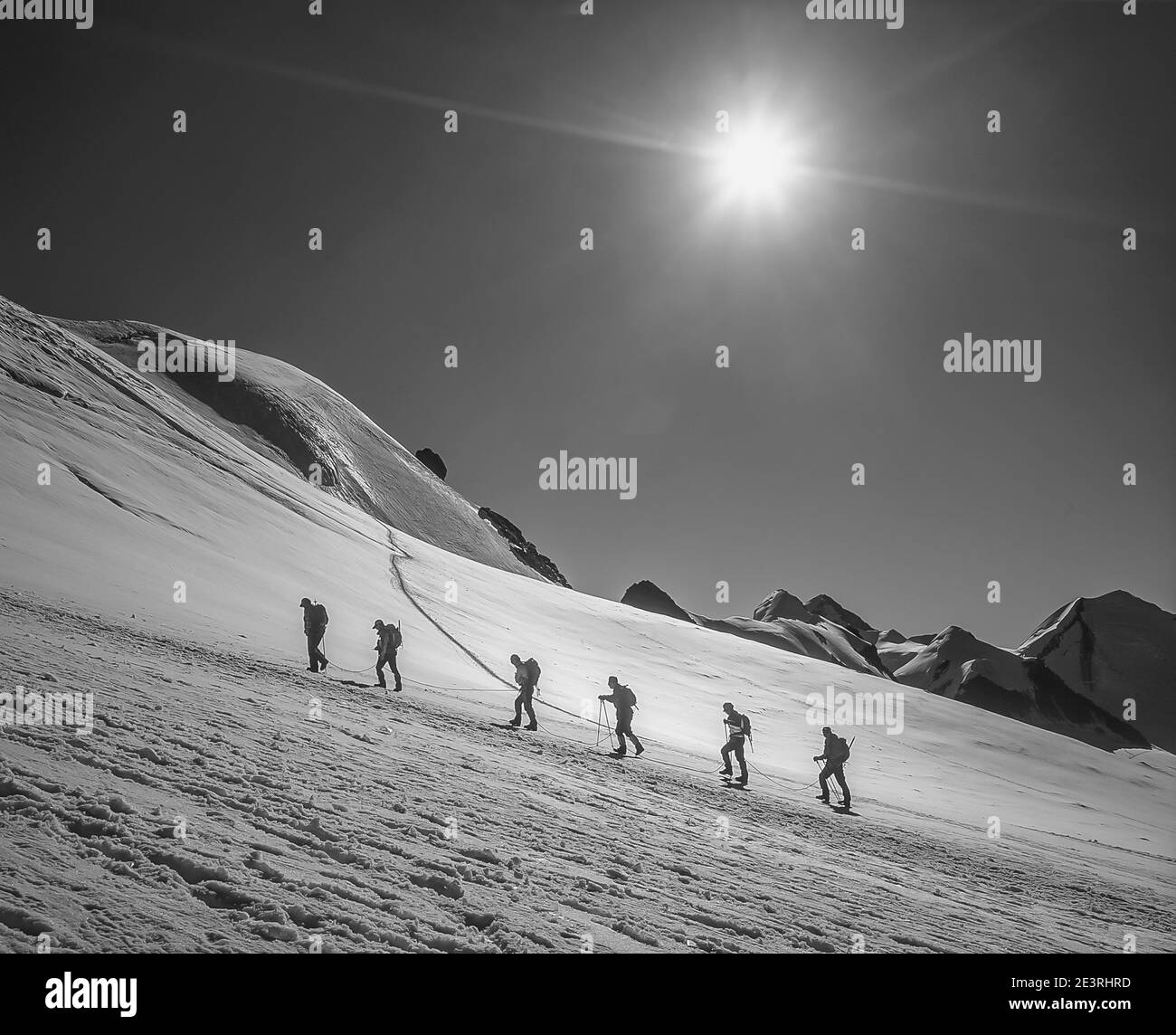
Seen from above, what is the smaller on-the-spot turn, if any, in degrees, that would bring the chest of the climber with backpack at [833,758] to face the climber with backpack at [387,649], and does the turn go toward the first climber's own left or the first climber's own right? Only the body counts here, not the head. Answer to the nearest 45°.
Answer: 0° — they already face them

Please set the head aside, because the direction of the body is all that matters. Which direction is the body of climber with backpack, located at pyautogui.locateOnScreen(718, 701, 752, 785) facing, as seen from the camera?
to the viewer's left

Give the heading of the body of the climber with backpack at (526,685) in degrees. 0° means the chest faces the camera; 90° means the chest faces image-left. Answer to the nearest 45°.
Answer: approximately 90°

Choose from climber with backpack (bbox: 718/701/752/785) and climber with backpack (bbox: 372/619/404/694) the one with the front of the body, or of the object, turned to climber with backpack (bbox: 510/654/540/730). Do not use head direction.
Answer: climber with backpack (bbox: 718/701/752/785)

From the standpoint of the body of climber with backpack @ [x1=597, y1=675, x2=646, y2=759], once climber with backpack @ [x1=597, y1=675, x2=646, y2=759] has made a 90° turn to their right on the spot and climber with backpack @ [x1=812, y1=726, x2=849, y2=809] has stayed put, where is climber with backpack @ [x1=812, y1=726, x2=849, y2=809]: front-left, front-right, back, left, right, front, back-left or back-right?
right

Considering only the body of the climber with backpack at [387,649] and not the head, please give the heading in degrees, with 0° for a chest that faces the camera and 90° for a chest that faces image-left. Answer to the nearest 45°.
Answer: approximately 90°

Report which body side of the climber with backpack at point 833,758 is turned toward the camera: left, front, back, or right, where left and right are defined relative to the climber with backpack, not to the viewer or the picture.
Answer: left
